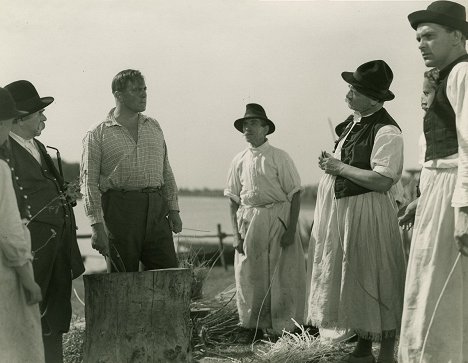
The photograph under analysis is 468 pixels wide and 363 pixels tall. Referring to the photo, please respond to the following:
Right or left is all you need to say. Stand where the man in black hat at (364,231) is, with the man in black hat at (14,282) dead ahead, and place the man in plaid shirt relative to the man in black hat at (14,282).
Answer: right

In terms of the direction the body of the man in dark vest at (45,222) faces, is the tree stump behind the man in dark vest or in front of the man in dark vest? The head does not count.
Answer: in front

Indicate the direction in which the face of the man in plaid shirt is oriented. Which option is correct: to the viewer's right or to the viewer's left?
to the viewer's right

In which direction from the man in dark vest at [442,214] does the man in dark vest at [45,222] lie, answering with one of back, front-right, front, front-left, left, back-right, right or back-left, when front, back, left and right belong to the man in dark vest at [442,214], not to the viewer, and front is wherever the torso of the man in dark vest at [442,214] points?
front-right

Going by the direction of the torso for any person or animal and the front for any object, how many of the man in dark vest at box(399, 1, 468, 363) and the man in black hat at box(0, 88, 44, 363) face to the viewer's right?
1

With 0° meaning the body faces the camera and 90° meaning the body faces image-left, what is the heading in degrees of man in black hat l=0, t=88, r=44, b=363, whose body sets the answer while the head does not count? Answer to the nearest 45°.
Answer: approximately 270°

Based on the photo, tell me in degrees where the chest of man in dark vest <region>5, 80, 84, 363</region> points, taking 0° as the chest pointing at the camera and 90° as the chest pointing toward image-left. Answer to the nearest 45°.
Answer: approximately 315°

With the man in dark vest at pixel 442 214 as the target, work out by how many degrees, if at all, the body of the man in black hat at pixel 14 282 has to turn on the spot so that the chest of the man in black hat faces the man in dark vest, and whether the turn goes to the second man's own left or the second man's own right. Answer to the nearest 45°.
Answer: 0° — they already face them

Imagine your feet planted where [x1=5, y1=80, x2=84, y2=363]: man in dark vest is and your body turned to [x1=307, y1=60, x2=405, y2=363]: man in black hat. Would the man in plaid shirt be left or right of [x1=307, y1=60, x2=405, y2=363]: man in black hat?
left

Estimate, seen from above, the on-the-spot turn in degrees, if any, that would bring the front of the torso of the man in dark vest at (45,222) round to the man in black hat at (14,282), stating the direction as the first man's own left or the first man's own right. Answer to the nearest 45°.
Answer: approximately 45° to the first man's own right

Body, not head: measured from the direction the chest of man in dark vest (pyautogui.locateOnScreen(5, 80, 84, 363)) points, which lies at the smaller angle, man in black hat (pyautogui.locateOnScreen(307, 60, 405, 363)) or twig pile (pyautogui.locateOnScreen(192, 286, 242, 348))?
the man in black hat

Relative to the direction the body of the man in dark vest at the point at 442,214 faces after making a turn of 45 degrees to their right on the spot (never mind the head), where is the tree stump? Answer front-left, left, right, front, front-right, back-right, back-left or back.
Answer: front

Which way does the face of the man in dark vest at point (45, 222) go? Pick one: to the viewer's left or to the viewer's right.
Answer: to the viewer's right

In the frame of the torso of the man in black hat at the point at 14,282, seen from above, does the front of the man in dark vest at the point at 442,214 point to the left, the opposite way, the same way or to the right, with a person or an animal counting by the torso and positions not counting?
the opposite way

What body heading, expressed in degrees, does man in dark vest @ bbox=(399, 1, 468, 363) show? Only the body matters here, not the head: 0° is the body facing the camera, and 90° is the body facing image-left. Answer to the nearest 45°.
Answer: approximately 45°

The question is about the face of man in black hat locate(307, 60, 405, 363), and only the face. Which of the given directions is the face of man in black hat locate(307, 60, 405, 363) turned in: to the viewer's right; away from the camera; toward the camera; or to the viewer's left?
to the viewer's left
